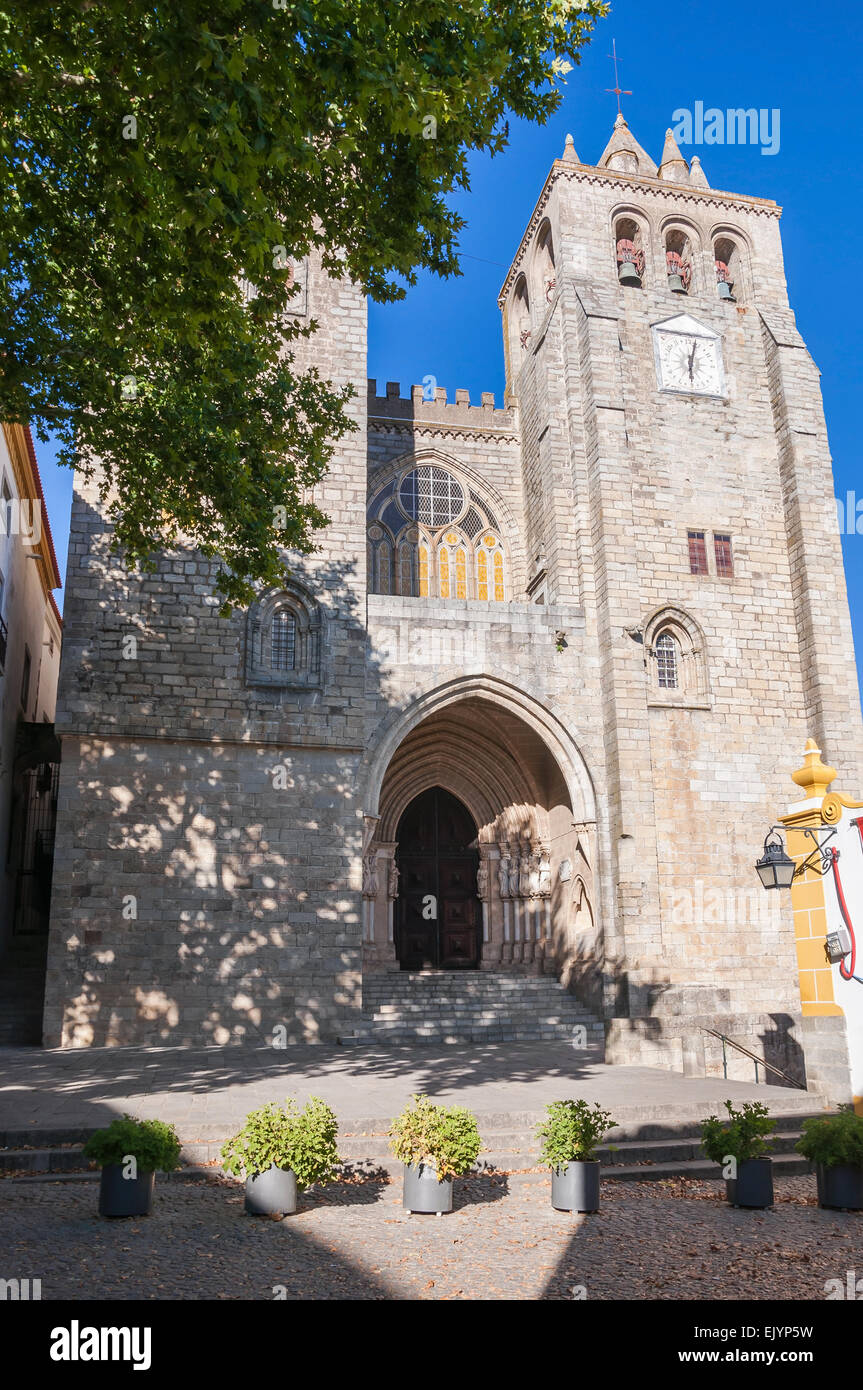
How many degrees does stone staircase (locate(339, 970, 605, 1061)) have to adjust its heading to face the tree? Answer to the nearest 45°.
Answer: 0° — it already faces it

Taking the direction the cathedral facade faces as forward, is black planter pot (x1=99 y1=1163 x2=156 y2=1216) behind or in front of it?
in front

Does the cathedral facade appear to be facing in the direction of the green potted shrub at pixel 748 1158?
yes

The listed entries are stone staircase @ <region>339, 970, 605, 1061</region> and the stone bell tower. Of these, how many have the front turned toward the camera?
2

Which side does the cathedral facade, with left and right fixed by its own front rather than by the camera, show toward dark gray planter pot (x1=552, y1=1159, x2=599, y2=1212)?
front

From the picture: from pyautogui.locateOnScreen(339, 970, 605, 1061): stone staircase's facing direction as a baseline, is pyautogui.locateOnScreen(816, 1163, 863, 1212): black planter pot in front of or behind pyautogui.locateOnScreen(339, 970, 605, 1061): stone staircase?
in front

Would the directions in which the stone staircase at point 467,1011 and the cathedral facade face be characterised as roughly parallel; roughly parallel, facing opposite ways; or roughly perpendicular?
roughly parallel

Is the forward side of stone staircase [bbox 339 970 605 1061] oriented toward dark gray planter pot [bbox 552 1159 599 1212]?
yes

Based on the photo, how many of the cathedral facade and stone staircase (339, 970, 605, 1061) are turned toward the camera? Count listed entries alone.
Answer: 2

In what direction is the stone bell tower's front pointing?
toward the camera

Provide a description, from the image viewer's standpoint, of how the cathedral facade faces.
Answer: facing the viewer

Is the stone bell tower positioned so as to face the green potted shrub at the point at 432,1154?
yes

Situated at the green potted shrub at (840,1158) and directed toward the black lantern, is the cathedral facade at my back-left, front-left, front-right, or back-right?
front-left

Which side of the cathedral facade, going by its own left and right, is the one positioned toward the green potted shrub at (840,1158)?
front
